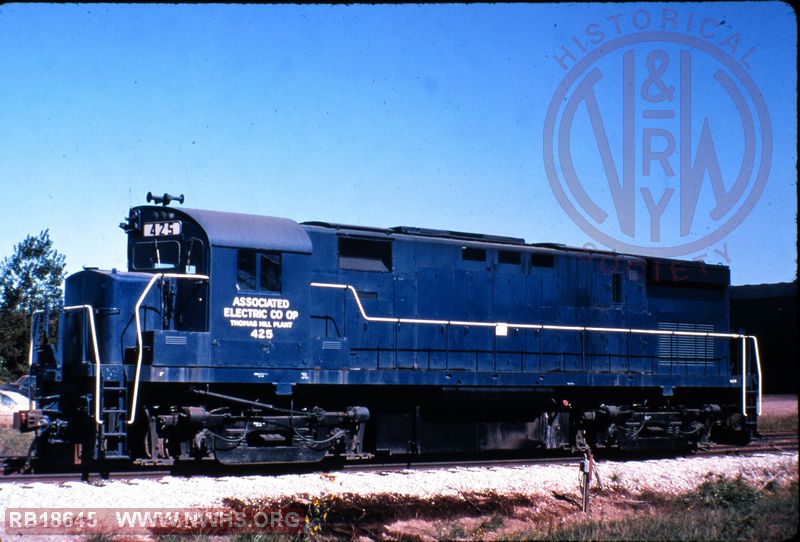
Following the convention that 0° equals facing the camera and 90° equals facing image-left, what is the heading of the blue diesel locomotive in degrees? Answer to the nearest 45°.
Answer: approximately 45°
